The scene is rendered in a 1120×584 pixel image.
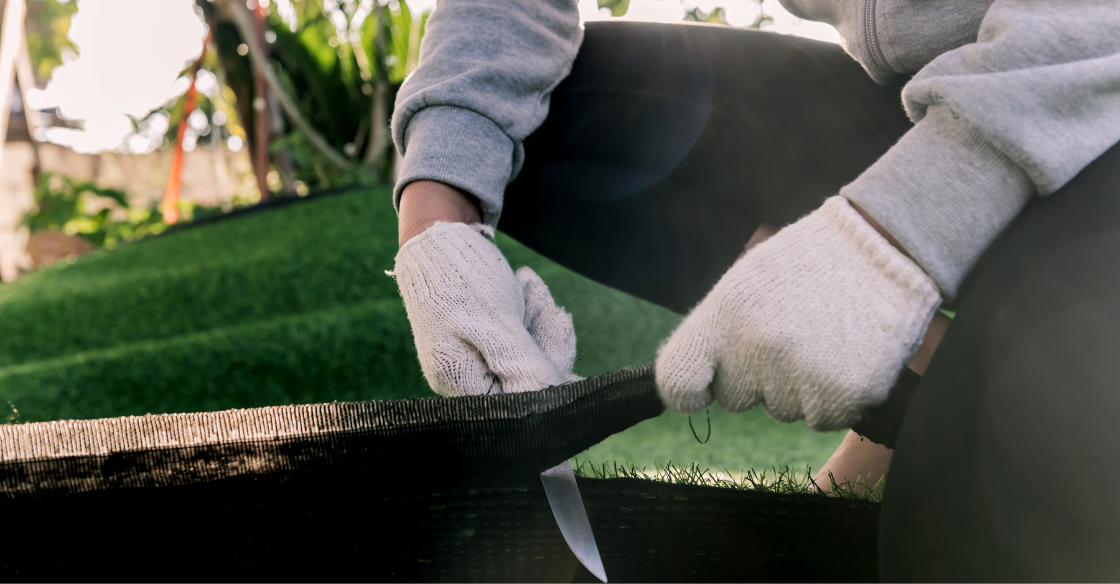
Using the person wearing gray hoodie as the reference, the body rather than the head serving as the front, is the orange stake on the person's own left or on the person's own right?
on the person's own right
